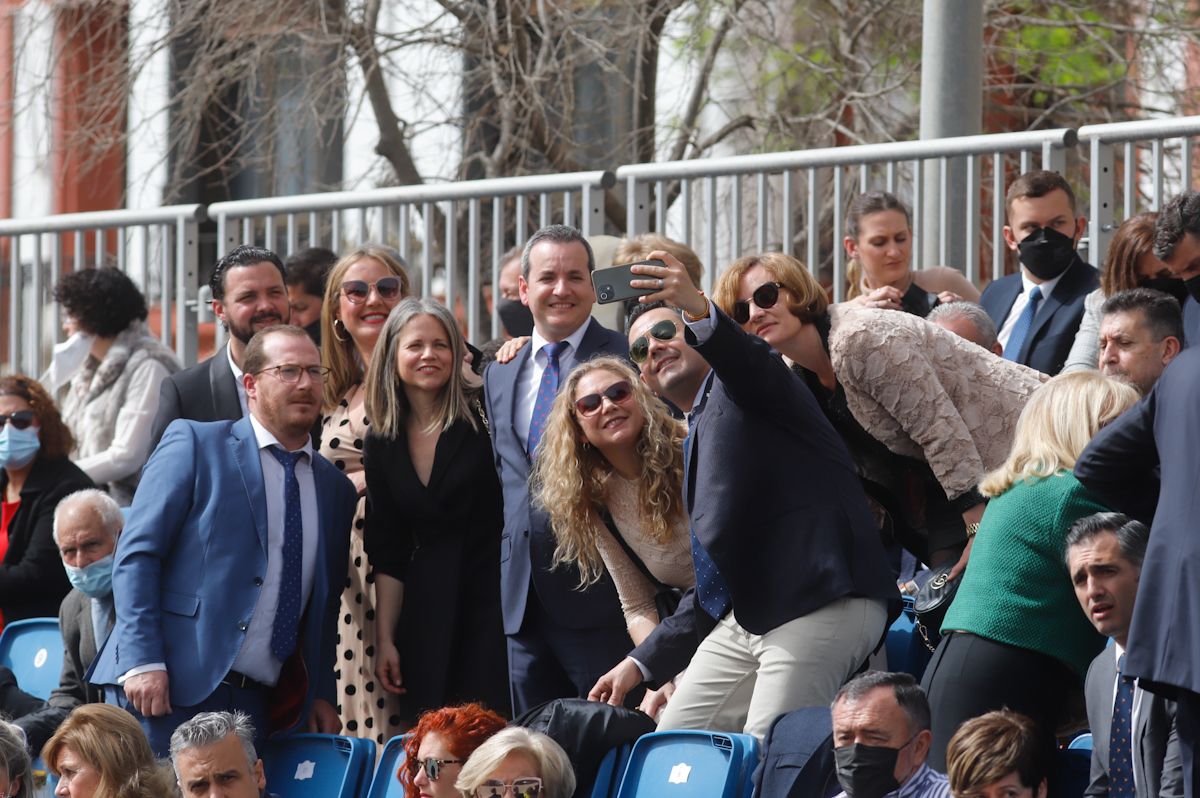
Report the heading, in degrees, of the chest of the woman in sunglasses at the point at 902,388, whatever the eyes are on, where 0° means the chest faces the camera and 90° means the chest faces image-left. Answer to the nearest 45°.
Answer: approximately 45°

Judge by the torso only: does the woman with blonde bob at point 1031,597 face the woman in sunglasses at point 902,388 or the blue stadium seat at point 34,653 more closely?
the woman in sunglasses

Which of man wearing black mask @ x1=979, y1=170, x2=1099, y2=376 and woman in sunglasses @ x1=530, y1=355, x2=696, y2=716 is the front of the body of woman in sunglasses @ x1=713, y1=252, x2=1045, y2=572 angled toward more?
the woman in sunglasses

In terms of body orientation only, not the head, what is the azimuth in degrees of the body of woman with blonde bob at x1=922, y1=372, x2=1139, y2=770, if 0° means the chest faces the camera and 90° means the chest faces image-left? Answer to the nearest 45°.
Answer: approximately 225°

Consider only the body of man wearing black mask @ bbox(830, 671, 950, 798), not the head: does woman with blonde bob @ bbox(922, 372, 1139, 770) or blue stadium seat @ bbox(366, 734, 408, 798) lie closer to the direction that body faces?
the blue stadium seat

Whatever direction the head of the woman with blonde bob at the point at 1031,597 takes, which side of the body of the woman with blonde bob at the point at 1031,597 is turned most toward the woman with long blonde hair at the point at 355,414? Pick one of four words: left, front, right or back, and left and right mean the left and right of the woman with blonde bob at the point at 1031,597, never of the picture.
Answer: left

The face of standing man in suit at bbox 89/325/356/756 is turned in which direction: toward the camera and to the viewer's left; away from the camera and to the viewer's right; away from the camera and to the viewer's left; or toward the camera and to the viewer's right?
toward the camera and to the viewer's right

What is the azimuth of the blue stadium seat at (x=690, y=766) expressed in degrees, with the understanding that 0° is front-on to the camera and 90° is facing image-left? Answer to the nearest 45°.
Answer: approximately 45°
